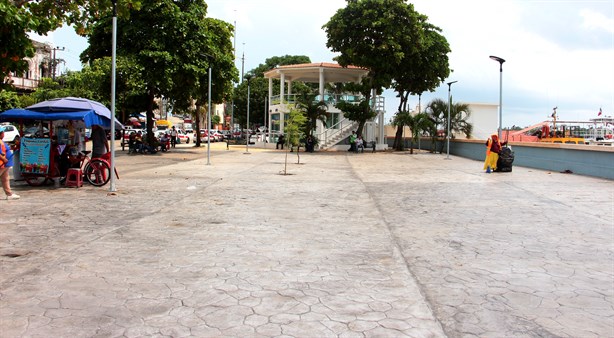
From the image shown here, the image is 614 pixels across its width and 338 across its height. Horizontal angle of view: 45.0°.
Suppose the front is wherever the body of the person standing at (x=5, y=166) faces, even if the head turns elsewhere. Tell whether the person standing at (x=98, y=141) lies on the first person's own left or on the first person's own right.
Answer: on the first person's own left

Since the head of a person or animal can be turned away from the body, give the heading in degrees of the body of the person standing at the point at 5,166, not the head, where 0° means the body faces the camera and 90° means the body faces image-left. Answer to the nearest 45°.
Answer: approximately 270°

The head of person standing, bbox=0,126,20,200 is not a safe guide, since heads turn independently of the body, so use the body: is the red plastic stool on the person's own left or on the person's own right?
on the person's own left

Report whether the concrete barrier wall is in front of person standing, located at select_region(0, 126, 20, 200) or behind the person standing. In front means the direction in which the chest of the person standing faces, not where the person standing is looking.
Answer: in front

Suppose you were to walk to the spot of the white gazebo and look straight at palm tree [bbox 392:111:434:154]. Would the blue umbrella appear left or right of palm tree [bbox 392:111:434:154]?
right

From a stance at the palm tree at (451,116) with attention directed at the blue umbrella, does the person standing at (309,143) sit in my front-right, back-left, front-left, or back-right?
front-right
